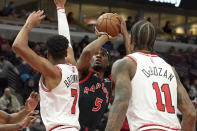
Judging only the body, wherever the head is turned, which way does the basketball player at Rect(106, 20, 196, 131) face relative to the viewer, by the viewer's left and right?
facing away from the viewer and to the left of the viewer

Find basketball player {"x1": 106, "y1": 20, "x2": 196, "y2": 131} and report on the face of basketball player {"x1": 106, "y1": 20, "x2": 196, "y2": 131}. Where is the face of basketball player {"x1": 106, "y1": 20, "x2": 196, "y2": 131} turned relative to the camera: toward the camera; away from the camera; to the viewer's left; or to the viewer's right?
away from the camera

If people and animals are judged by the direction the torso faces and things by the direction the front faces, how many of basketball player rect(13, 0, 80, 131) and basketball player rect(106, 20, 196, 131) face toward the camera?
0

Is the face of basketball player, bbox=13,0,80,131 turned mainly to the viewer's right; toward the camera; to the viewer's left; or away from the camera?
away from the camera

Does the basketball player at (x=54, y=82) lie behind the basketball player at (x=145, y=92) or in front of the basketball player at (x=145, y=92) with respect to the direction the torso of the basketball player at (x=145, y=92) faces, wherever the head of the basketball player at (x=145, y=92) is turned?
in front

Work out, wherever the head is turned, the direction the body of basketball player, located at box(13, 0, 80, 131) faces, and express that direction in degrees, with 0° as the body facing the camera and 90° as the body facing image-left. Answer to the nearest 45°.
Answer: approximately 135°

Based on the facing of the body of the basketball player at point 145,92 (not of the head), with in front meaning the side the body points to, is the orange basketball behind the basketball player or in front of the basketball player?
in front
